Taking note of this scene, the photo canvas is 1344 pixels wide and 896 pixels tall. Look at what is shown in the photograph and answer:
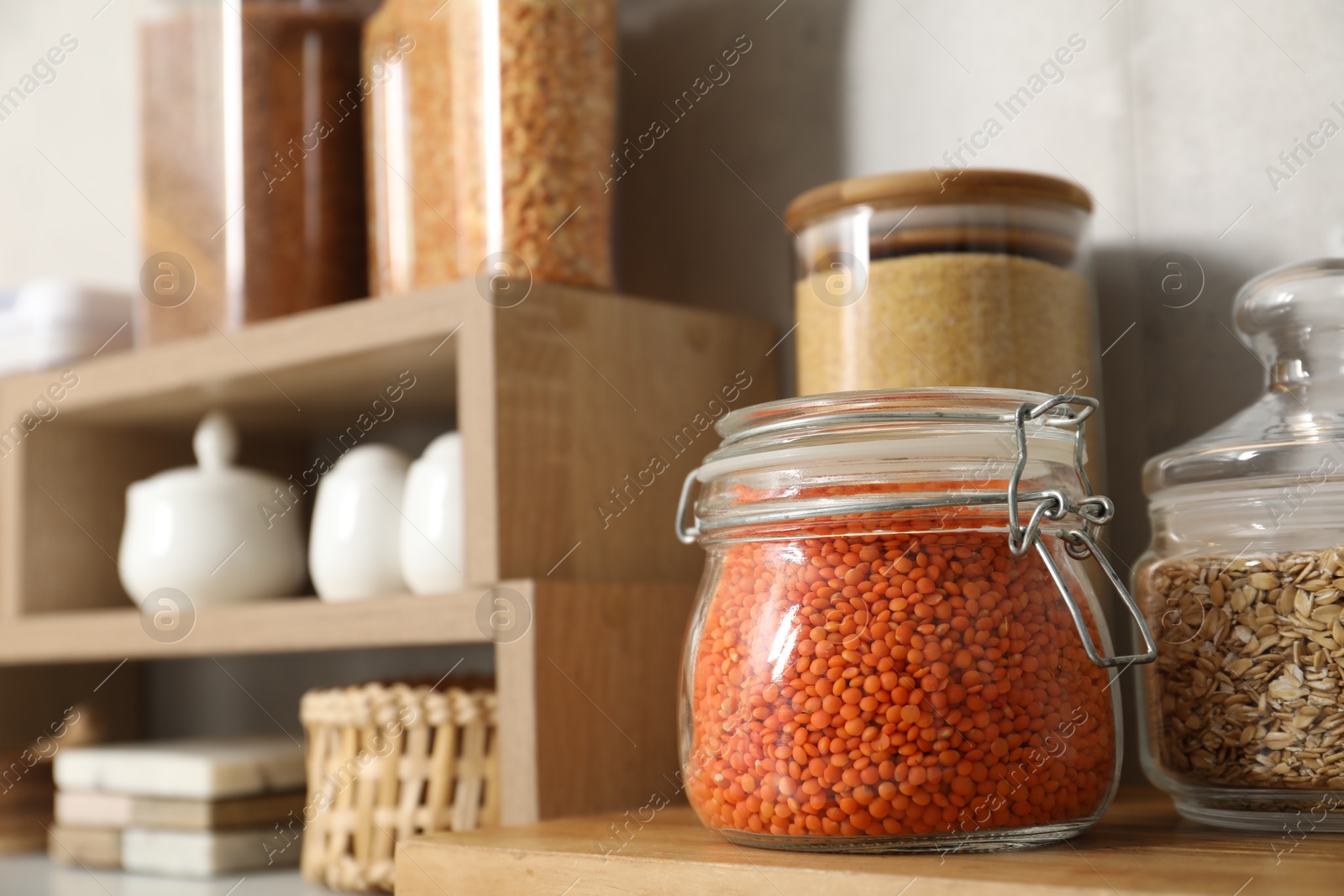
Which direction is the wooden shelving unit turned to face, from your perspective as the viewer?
facing the viewer and to the left of the viewer
